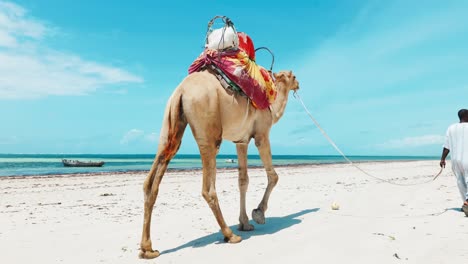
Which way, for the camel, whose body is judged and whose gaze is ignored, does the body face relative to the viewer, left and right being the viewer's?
facing away from the viewer and to the right of the viewer

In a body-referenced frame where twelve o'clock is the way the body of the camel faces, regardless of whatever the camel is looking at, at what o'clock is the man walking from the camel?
The man walking is roughly at 1 o'clock from the camel.
